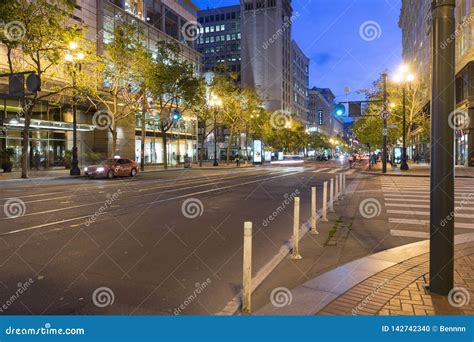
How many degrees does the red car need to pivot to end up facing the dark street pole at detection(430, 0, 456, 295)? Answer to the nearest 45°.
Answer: approximately 45° to its left

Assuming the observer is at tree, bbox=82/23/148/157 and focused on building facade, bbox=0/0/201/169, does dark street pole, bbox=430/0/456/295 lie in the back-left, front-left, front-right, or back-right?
back-left

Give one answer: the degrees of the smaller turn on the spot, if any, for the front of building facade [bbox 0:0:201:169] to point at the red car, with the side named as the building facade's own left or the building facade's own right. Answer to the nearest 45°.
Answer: approximately 45° to the building facade's own right

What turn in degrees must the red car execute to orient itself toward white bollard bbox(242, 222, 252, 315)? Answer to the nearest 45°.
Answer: approximately 45° to its left

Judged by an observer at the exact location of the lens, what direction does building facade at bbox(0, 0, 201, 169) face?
facing the viewer and to the right of the viewer

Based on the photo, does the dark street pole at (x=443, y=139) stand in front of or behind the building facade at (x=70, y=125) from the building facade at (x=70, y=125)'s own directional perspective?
in front

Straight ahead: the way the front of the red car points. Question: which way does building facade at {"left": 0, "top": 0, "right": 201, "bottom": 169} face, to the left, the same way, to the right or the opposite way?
to the left

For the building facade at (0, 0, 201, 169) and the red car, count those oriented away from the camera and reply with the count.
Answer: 0

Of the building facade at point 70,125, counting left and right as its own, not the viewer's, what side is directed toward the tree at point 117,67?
front
